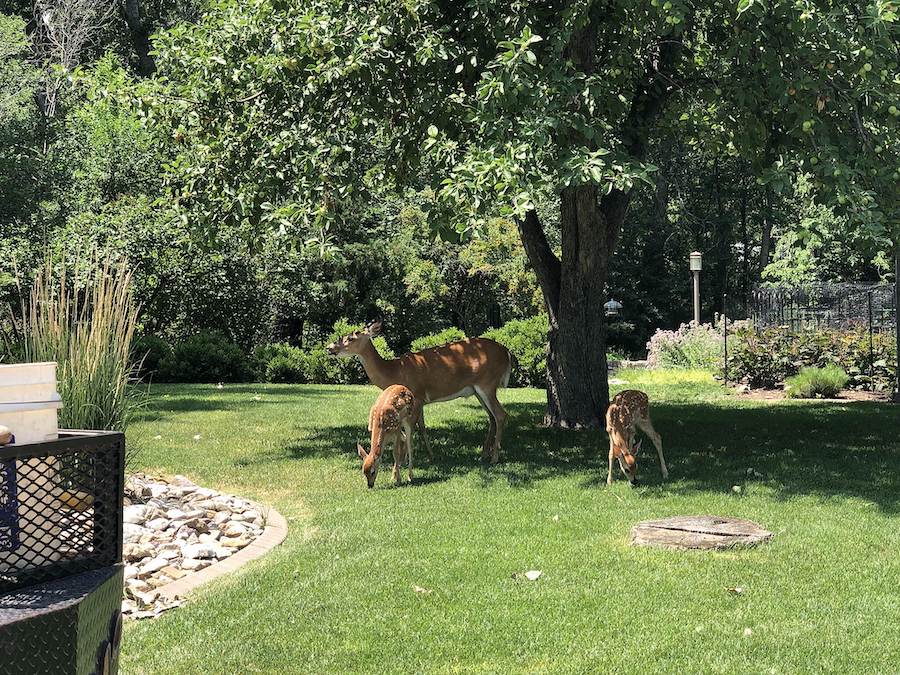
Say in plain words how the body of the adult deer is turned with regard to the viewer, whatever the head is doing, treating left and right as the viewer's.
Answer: facing to the left of the viewer

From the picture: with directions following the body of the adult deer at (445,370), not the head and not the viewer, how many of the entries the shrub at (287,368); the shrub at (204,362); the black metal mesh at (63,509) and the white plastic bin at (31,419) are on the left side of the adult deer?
2

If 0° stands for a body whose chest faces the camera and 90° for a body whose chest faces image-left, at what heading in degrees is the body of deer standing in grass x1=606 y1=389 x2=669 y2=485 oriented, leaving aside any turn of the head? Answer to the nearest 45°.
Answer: approximately 45°

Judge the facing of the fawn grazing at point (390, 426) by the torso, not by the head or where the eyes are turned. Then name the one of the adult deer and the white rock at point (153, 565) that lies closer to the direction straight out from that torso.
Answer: the white rock

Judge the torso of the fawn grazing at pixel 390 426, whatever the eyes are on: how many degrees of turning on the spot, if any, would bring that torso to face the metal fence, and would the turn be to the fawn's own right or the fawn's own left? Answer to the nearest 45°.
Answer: approximately 180°
